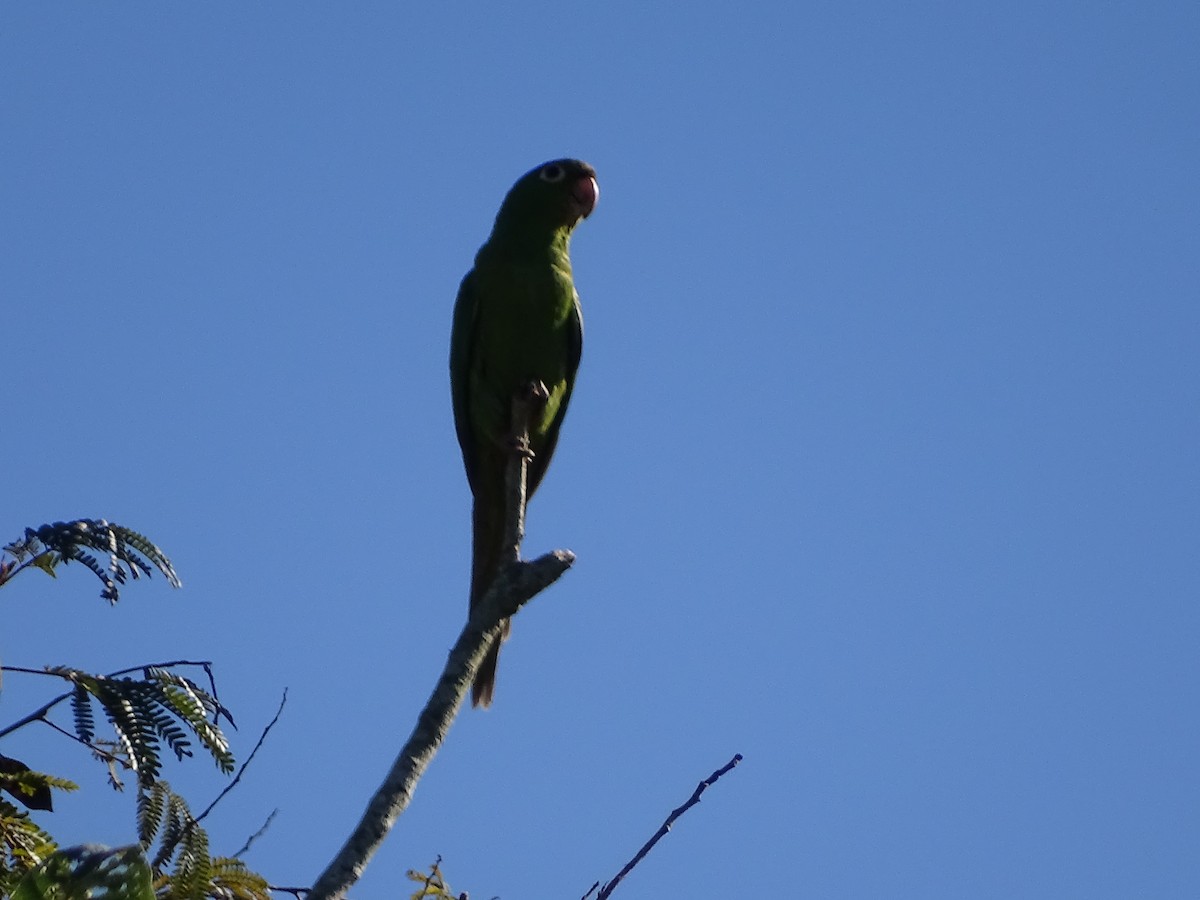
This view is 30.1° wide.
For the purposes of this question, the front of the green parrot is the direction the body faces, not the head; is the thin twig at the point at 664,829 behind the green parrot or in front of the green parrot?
in front

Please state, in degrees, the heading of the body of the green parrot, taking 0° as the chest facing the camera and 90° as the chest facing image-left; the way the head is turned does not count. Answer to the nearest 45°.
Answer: approximately 315°
